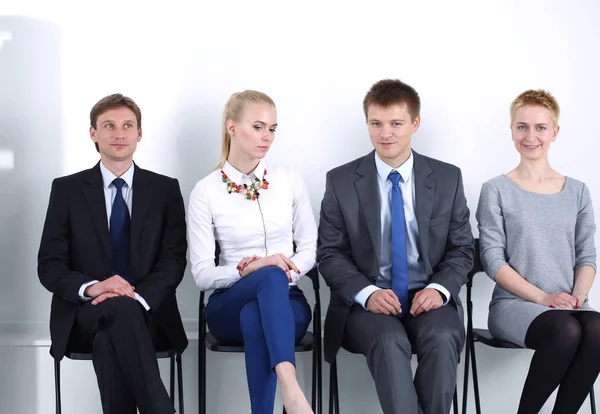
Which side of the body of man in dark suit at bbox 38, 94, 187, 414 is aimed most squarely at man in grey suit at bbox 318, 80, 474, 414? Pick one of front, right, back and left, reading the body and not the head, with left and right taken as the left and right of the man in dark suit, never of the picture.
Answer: left

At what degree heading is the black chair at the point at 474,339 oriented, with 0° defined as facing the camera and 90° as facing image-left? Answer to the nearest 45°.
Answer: approximately 0°

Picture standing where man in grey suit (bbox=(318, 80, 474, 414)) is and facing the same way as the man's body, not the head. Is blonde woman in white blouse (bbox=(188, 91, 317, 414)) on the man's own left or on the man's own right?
on the man's own right

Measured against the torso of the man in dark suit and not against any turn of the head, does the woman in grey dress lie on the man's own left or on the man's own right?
on the man's own left

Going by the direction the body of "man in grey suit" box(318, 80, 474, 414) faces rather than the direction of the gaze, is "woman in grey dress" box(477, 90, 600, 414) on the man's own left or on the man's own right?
on the man's own left

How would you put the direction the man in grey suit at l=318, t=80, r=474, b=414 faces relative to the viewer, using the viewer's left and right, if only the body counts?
facing the viewer

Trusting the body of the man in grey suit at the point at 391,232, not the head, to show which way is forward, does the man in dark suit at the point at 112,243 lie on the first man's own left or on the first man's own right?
on the first man's own right

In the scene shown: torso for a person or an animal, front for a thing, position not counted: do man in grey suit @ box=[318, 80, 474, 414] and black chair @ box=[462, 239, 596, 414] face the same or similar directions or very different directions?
same or similar directions

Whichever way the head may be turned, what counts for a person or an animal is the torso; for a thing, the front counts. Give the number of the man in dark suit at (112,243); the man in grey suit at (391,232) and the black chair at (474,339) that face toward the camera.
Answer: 3

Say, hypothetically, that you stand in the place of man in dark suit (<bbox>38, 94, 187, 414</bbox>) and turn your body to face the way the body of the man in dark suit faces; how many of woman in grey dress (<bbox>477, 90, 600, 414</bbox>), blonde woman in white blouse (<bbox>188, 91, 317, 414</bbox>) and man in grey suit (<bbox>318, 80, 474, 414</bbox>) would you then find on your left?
3
